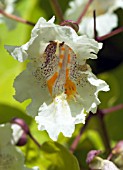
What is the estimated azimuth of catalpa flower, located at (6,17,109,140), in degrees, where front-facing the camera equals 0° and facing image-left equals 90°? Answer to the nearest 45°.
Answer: approximately 0°

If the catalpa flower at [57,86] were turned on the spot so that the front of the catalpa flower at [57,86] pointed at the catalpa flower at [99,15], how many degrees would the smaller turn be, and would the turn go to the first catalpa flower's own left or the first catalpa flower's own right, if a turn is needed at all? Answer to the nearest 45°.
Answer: approximately 135° to the first catalpa flower's own left
